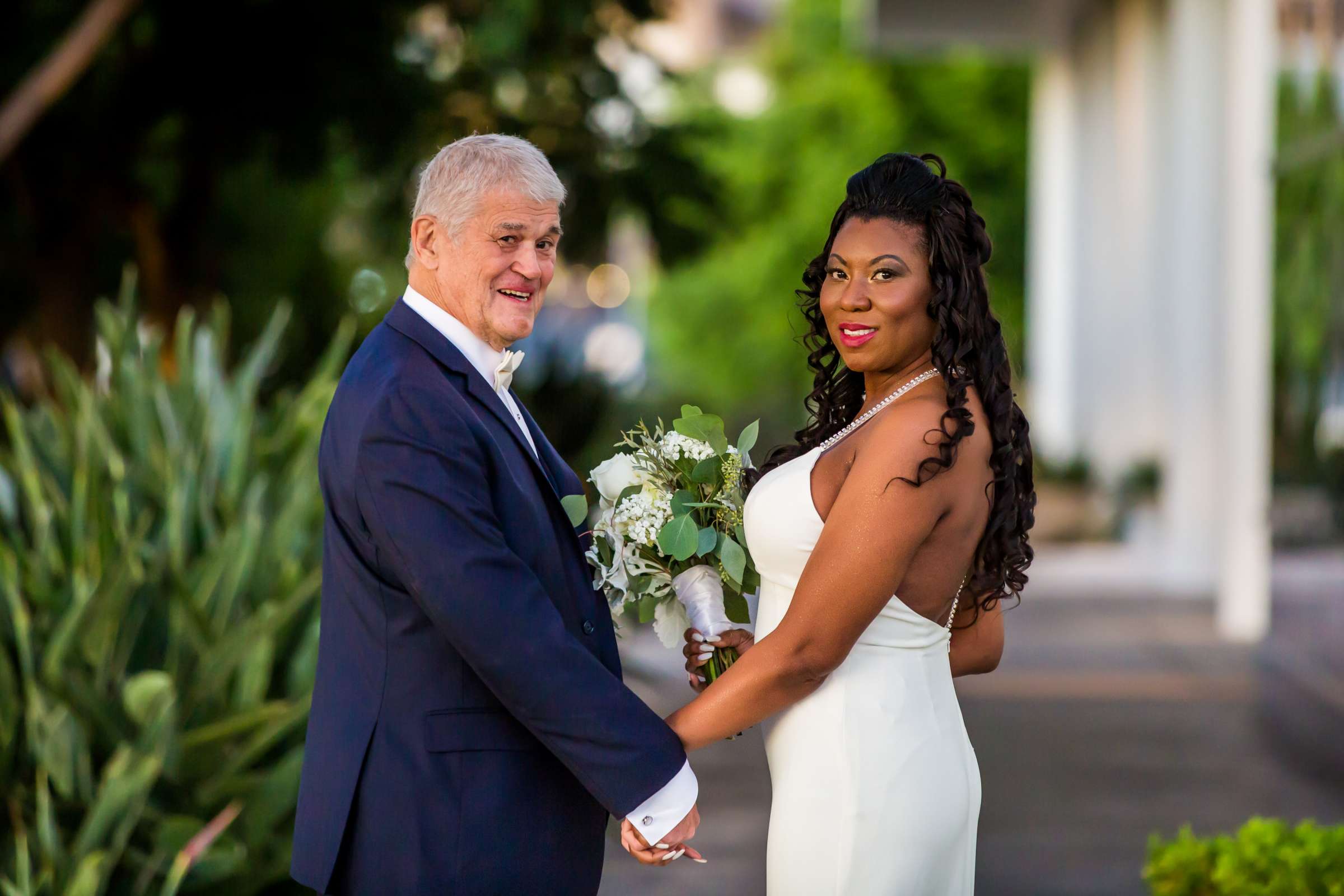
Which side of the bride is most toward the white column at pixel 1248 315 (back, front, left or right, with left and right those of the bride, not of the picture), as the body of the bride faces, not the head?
right

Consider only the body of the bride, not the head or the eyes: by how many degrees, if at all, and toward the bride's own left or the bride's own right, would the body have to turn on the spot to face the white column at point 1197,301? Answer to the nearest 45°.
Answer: approximately 90° to the bride's own right

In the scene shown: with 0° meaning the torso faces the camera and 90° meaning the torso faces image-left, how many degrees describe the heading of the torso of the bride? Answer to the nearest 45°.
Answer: approximately 90°

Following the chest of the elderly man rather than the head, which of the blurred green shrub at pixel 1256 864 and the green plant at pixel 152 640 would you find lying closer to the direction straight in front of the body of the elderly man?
the blurred green shrub

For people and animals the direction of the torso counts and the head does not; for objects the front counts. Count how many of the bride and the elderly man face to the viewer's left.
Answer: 1

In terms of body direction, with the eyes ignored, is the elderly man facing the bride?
yes

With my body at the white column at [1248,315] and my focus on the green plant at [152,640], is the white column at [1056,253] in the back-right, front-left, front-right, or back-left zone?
back-right

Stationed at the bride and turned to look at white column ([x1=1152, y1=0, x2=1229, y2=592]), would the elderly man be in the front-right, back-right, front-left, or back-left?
back-left

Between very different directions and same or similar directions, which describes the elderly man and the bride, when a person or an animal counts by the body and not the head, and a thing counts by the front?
very different directions

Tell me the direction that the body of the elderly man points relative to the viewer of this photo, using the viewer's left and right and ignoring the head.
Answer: facing to the right of the viewer
